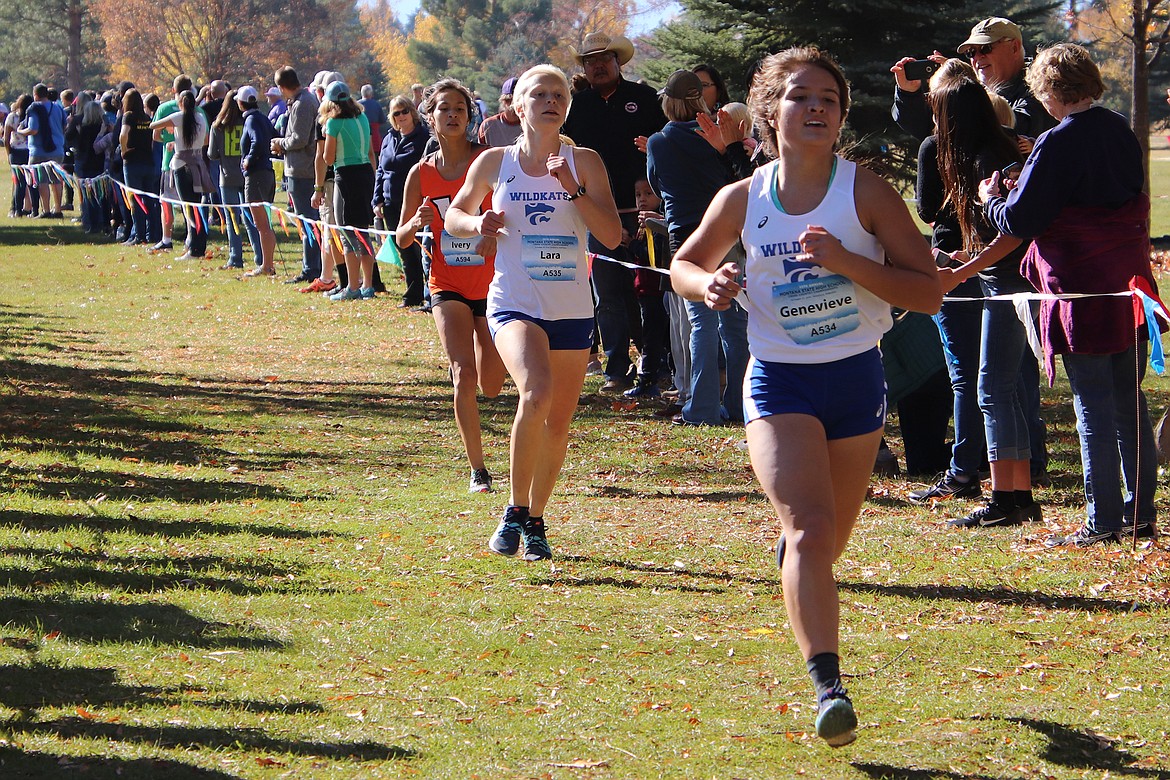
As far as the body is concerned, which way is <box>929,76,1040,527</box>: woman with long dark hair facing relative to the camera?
to the viewer's left

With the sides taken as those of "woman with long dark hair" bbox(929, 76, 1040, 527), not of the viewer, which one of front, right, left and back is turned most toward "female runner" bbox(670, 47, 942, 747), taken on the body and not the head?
left

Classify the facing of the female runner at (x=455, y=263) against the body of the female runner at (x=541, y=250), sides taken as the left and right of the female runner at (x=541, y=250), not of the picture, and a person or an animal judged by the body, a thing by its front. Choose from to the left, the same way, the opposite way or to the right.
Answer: the same way

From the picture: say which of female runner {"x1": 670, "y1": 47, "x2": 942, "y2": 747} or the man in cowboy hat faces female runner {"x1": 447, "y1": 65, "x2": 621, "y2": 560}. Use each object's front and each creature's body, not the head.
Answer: the man in cowboy hat

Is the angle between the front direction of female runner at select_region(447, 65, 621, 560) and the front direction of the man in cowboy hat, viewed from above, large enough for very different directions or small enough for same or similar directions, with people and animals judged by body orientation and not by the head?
same or similar directions

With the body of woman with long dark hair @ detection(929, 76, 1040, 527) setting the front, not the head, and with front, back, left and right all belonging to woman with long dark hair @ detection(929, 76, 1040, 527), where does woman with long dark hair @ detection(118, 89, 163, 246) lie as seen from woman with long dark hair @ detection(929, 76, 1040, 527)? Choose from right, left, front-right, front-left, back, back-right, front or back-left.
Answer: front-right

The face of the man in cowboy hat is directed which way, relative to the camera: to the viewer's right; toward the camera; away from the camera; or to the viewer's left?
toward the camera

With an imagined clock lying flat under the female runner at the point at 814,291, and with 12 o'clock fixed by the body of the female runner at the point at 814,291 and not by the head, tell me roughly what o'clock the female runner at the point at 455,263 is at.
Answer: the female runner at the point at 455,263 is roughly at 5 o'clock from the female runner at the point at 814,291.

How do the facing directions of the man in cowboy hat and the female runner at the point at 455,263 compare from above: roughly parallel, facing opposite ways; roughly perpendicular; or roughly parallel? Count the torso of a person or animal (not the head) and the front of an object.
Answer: roughly parallel

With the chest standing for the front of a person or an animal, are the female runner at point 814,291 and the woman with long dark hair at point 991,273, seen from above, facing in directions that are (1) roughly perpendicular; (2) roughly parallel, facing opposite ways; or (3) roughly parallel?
roughly perpendicular

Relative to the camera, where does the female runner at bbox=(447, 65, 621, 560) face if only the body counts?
toward the camera

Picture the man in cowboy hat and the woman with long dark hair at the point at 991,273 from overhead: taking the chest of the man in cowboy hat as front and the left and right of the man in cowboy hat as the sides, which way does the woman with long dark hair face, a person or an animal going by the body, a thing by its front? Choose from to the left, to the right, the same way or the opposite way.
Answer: to the right

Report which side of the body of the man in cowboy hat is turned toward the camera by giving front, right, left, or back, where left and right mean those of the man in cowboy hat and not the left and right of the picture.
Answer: front

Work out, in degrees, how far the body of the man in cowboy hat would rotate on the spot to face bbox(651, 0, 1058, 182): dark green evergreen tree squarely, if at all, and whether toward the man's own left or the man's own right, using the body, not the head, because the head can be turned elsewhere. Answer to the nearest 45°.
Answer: approximately 180°

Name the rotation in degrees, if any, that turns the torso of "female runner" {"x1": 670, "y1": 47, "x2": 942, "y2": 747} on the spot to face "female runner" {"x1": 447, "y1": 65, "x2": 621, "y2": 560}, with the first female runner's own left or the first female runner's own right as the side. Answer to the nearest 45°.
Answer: approximately 135° to the first female runner's own right

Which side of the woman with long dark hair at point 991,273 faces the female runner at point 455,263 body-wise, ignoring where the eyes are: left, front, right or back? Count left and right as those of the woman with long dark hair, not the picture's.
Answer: front

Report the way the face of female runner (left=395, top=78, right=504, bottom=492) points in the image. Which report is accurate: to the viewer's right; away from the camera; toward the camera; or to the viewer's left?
toward the camera

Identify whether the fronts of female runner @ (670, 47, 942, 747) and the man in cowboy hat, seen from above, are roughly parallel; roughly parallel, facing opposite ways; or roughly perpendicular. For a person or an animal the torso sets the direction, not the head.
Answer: roughly parallel
